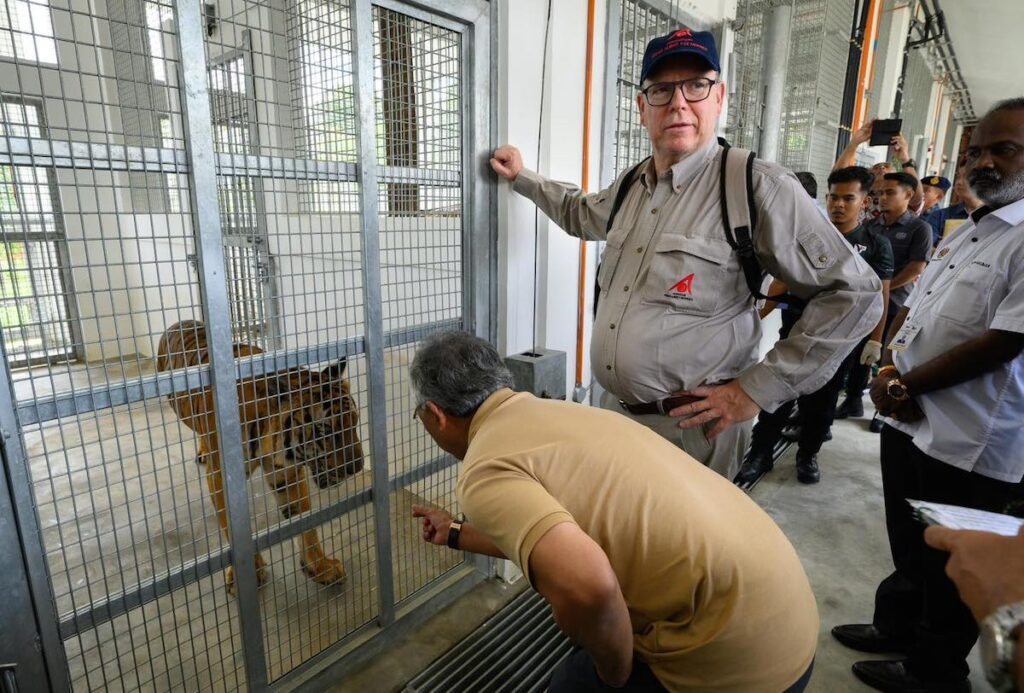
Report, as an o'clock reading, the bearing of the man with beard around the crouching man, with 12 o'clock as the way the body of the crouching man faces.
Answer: The man with beard is roughly at 3 o'clock from the crouching man.

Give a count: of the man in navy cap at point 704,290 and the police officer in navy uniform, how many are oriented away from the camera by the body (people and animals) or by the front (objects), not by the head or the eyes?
0

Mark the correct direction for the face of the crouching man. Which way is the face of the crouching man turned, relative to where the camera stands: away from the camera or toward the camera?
away from the camera

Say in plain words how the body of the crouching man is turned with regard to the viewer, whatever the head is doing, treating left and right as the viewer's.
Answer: facing away from the viewer and to the left of the viewer

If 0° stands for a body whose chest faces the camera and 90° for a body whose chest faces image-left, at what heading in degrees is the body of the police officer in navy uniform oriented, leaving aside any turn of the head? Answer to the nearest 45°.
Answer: approximately 45°

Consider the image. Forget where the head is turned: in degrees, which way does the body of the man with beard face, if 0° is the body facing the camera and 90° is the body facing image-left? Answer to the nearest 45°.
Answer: approximately 45°
